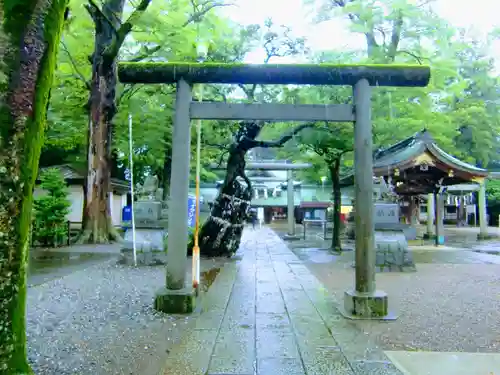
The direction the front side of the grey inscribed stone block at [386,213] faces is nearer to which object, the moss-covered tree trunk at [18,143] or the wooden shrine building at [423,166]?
the moss-covered tree trunk

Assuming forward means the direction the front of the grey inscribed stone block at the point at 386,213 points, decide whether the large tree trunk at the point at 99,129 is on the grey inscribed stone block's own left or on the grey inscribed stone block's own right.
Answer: on the grey inscribed stone block's own right

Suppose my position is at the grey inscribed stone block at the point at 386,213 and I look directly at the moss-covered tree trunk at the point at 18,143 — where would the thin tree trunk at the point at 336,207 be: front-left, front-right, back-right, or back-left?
back-right

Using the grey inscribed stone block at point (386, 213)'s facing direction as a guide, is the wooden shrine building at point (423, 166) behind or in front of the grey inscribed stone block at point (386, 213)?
behind

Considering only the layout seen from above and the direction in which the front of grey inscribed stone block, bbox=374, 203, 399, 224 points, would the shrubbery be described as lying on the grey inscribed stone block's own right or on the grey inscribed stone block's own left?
on the grey inscribed stone block's own right

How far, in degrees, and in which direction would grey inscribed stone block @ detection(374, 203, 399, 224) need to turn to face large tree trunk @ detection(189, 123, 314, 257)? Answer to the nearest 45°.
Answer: approximately 90° to its right

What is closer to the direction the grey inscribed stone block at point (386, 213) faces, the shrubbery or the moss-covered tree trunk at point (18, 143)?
the moss-covered tree trunk

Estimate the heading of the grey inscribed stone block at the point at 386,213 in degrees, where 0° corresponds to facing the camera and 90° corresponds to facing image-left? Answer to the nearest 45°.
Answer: approximately 0°
